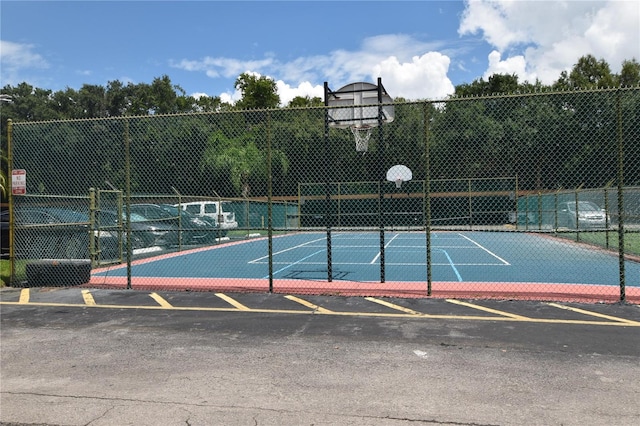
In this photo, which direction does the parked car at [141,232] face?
to the viewer's right

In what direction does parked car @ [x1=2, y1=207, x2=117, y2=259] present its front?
to the viewer's right

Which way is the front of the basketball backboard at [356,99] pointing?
away from the camera

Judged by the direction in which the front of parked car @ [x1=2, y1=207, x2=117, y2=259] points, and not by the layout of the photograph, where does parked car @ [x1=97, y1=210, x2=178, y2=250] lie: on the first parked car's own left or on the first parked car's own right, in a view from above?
on the first parked car's own left

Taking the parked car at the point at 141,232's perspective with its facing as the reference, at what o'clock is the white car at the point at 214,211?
The white car is roughly at 10 o'clock from the parked car.

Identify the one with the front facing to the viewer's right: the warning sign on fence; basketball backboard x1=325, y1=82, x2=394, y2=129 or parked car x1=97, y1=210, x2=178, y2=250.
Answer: the parked car

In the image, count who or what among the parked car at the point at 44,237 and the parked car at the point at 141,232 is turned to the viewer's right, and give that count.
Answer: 2

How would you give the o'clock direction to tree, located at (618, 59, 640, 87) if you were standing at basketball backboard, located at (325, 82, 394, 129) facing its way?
The tree is roughly at 1 o'clock from the basketball backboard.
